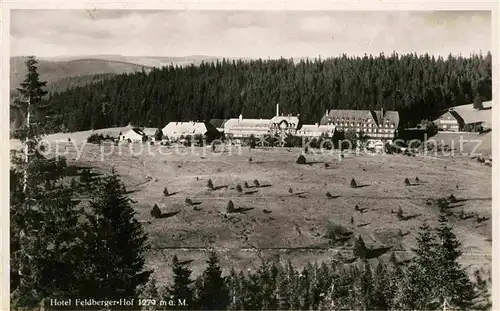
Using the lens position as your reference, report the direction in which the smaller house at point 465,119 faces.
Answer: facing the viewer and to the left of the viewer

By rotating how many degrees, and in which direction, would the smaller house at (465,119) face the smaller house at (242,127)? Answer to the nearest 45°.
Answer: approximately 45° to its right

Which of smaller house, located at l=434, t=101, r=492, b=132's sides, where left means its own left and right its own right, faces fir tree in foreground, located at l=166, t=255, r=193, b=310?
front

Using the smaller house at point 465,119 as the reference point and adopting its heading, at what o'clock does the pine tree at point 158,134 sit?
The pine tree is roughly at 1 o'clock from the smaller house.

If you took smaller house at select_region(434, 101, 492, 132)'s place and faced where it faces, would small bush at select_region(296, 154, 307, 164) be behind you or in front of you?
in front

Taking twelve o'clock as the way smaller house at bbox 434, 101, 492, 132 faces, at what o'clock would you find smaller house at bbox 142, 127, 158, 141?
smaller house at bbox 142, 127, 158, 141 is roughly at 1 o'clock from smaller house at bbox 434, 101, 492, 132.

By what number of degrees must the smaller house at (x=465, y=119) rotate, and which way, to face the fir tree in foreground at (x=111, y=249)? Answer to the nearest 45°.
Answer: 0° — it already faces it

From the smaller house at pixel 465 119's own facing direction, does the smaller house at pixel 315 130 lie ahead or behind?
ahead
